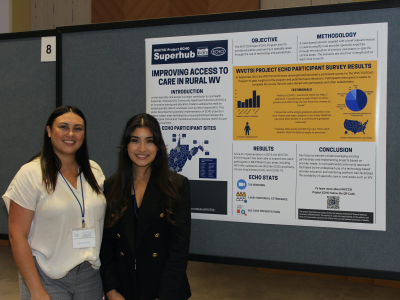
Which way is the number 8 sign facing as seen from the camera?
toward the camera

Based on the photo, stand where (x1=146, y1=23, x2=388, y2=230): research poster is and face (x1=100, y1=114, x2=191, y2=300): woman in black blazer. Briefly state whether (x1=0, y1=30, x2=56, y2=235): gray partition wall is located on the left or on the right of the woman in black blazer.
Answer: right

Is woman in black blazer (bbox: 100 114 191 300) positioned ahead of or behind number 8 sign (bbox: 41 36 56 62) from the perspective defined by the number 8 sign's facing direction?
ahead

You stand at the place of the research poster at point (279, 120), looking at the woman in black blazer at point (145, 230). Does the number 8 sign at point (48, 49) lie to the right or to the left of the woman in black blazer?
right

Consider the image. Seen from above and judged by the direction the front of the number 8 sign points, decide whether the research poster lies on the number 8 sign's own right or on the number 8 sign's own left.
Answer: on the number 8 sign's own left

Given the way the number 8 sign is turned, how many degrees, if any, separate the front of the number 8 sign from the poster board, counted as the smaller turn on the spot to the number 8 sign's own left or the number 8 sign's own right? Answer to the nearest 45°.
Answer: approximately 45° to the number 8 sign's own left
